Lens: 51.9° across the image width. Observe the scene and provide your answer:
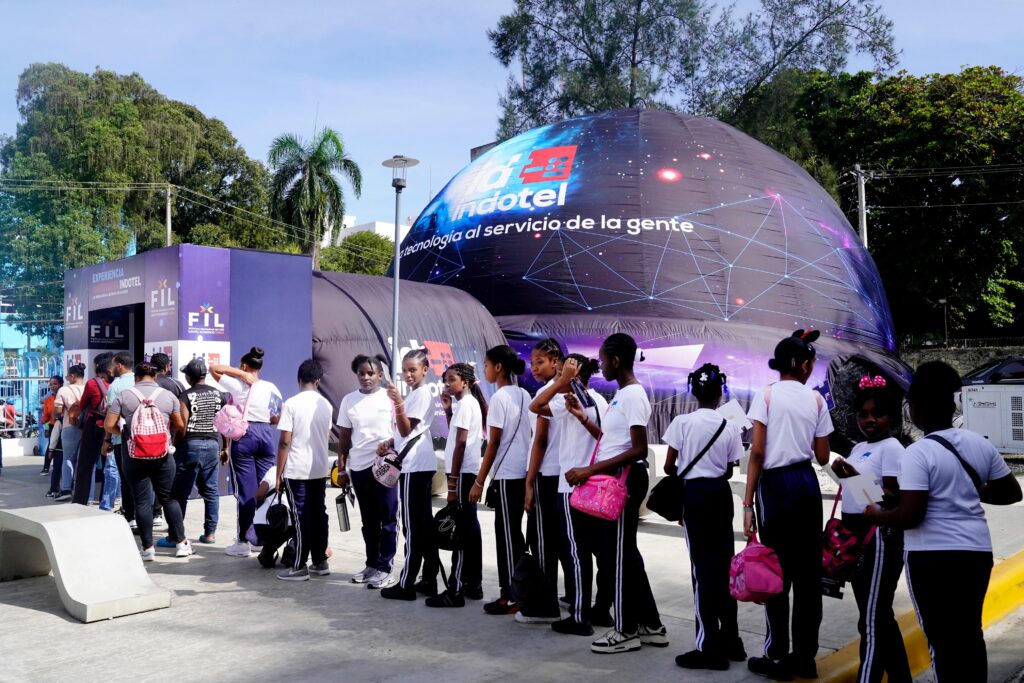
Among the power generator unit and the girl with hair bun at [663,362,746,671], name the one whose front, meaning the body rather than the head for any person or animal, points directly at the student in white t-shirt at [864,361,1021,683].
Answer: the power generator unit

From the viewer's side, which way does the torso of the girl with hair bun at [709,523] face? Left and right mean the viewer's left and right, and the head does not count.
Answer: facing away from the viewer

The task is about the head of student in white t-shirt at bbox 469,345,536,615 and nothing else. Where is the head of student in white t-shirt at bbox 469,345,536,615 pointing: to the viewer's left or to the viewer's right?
to the viewer's left

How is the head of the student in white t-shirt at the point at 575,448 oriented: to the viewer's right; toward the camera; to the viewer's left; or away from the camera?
to the viewer's left

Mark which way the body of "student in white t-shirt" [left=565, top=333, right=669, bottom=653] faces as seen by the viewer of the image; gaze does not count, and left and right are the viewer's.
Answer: facing to the left of the viewer

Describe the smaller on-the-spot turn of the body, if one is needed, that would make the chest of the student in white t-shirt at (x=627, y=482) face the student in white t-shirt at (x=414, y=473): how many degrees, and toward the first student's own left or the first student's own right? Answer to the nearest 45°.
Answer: approximately 45° to the first student's own right

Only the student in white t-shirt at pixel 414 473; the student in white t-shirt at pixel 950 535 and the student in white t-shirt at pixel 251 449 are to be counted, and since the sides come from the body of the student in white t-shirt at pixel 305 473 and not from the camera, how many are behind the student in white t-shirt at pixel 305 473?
2

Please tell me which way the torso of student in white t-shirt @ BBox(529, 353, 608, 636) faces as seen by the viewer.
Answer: to the viewer's left
